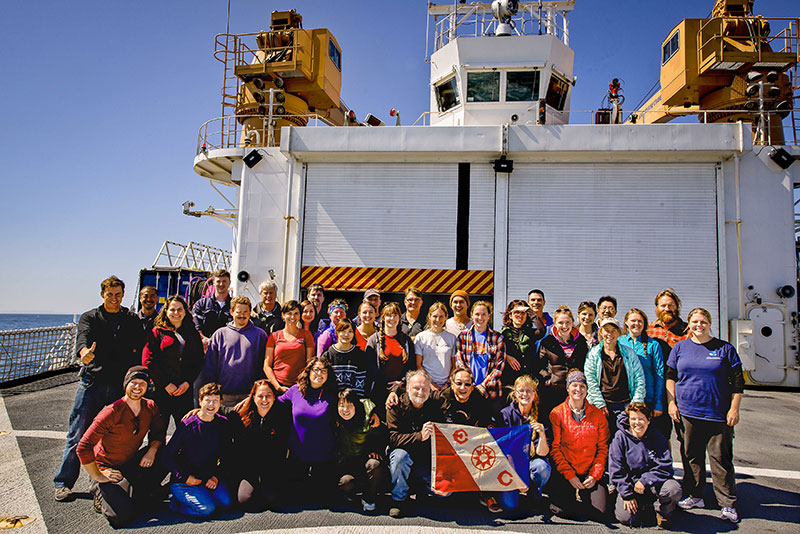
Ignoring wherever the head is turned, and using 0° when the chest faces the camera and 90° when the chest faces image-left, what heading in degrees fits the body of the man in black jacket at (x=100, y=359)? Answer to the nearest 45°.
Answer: approximately 0°

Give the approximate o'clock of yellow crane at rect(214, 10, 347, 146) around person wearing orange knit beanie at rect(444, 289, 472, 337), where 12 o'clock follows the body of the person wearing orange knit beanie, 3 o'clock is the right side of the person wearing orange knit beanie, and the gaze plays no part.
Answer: The yellow crane is roughly at 5 o'clock from the person wearing orange knit beanie.

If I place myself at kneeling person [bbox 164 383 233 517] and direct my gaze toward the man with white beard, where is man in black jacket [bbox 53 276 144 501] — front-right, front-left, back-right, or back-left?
back-left

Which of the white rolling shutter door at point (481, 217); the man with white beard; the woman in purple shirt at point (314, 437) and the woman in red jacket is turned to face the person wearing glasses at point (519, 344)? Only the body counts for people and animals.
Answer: the white rolling shutter door

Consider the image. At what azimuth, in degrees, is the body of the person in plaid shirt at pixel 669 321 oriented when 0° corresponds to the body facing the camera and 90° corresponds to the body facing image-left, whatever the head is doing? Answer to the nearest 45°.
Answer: approximately 0°

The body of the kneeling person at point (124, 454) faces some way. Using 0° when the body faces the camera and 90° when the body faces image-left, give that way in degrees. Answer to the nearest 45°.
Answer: approximately 315°

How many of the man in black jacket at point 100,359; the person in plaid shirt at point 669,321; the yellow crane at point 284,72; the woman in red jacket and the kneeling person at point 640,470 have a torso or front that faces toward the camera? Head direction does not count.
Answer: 4

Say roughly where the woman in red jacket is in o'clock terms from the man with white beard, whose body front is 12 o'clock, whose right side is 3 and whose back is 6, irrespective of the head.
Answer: The woman in red jacket is roughly at 9 o'clock from the man with white beard.
